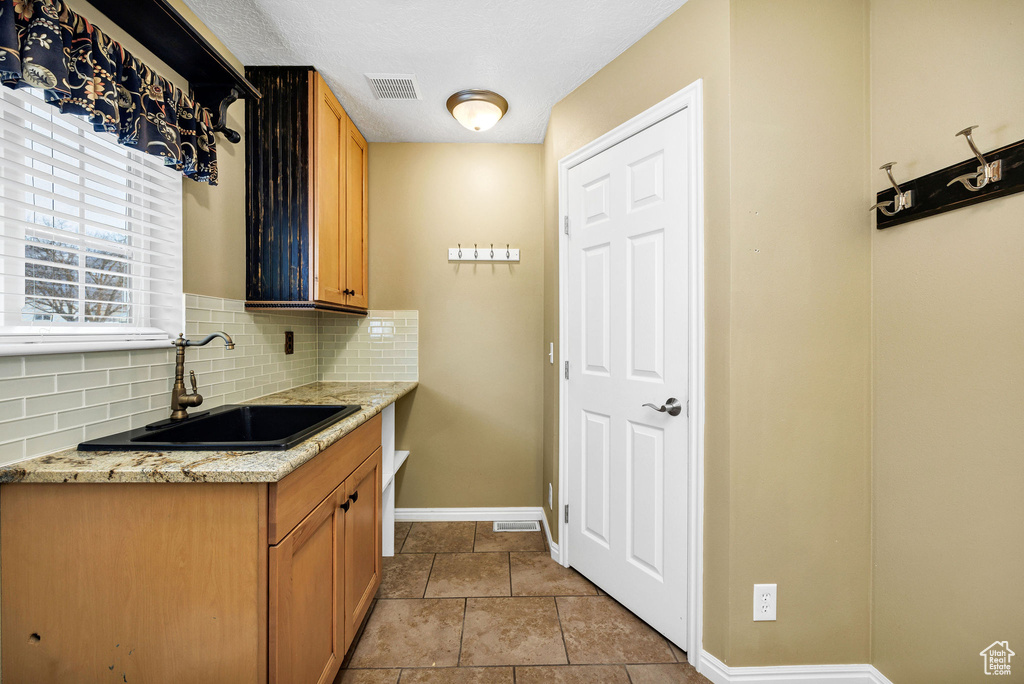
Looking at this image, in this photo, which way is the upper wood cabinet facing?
to the viewer's right

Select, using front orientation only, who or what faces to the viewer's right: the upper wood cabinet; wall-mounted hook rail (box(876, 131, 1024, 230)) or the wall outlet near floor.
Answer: the upper wood cabinet

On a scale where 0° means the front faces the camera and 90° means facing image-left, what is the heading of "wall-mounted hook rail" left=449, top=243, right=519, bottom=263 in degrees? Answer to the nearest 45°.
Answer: approximately 0°

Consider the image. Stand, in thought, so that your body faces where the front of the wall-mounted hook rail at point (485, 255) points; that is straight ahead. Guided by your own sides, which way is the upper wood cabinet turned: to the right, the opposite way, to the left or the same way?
to the left

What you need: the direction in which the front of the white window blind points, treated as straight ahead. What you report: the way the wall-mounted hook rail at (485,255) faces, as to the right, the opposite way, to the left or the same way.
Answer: to the right

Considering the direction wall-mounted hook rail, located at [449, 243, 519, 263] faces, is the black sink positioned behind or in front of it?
in front

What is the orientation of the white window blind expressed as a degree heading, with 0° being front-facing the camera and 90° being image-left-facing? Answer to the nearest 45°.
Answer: approximately 315°

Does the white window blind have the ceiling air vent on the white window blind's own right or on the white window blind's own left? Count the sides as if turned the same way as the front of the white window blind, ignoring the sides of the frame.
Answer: on the white window blind's own left

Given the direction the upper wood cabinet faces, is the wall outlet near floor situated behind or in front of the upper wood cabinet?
in front

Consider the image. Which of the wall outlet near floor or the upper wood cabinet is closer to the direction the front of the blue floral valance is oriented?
the wall outlet near floor

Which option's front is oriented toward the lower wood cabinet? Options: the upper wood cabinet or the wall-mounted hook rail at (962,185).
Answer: the wall-mounted hook rail
